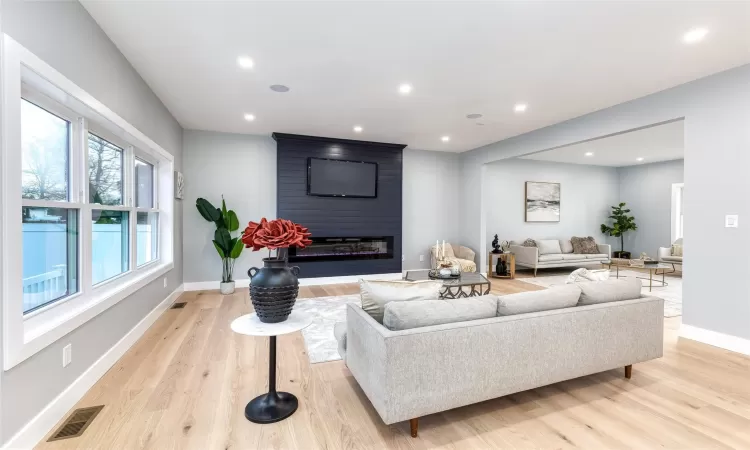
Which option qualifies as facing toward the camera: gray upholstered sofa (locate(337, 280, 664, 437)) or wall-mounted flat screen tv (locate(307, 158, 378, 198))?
the wall-mounted flat screen tv

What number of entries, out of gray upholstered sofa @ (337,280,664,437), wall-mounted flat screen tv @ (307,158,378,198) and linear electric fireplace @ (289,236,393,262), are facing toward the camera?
2

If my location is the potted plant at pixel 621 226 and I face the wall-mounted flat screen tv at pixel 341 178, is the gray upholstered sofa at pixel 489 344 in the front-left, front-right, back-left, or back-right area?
front-left

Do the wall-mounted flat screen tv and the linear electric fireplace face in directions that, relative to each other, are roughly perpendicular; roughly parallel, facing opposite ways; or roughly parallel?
roughly parallel

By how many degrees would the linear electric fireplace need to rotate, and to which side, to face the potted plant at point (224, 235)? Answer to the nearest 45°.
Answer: approximately 90° to its right

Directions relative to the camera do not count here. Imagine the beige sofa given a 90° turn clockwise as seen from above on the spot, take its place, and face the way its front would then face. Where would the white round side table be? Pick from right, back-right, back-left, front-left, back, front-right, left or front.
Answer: front-left

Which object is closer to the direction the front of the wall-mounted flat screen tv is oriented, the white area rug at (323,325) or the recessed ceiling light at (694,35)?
the white area rug

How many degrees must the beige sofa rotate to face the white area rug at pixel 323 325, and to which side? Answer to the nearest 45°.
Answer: approximately 45° to its right

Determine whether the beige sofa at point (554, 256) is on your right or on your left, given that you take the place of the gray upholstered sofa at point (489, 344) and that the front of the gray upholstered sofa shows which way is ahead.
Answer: on your right

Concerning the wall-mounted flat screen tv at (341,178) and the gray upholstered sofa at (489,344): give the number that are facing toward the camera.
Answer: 1

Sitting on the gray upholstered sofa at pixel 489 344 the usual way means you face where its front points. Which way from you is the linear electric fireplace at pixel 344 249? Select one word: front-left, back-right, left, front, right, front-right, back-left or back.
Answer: front

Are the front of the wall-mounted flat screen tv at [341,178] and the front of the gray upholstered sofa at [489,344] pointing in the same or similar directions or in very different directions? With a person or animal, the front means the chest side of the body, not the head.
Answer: very different directions

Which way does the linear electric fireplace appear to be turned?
toward the camera

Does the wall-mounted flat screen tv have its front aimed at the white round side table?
yes

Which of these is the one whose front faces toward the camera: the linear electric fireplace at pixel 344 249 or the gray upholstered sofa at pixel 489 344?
the linear electric fireplace

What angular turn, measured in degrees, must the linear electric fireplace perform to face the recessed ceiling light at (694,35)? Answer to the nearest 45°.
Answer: approximately 45° to its left

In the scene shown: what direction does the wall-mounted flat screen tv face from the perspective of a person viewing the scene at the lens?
facing the viewer
